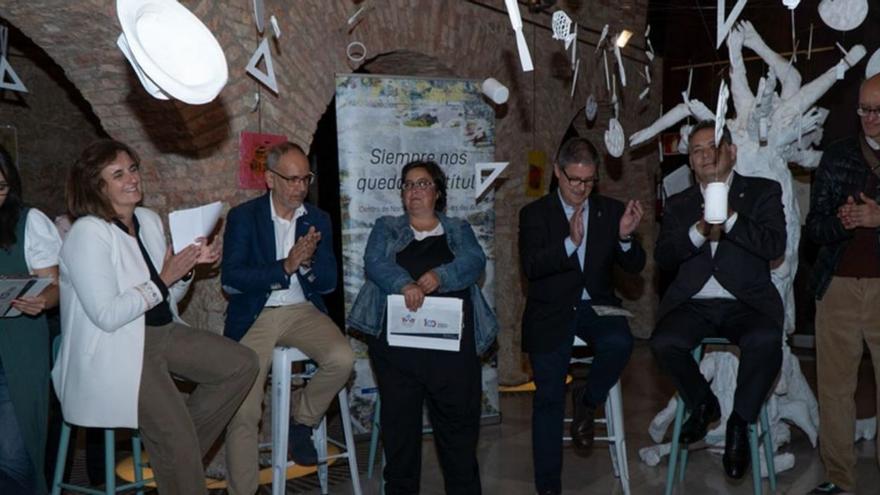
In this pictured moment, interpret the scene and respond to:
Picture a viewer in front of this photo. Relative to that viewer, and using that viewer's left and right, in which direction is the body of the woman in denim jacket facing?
facing the viewer

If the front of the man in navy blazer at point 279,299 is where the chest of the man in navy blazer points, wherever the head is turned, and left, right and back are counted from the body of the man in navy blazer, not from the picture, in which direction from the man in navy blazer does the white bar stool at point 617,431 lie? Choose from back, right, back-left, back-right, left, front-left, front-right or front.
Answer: front-left

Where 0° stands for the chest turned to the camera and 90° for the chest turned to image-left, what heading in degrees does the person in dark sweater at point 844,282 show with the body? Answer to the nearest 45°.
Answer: approximately 45°

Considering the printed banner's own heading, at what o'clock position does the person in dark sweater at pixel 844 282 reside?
The person in dark sweater is roughly at 10 o'clock from the printed banner.

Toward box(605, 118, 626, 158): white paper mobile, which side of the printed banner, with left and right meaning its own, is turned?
left

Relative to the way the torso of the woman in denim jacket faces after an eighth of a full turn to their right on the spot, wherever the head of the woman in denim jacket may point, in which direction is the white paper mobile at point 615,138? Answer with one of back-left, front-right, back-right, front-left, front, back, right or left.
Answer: back

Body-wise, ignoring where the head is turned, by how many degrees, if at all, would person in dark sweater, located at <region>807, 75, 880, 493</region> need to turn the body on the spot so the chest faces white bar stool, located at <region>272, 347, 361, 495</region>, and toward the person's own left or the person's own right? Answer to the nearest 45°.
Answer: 0° — they already face it

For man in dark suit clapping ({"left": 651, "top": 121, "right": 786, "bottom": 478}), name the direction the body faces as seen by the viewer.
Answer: toward the camera

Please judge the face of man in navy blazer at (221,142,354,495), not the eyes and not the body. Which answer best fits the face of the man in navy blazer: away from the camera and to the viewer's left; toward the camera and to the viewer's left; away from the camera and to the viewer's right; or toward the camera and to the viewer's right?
toward the camera and to the viewer's right

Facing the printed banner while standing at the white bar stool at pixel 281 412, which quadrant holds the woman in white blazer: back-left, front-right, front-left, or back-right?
back-left

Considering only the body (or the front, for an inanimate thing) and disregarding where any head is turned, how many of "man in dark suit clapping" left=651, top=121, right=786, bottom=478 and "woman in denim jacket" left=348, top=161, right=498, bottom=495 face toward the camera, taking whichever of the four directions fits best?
2

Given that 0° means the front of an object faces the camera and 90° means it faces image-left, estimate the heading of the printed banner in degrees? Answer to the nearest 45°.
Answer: approximately 0°

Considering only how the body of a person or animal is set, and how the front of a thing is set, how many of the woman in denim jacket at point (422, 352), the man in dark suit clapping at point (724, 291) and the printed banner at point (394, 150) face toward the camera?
3

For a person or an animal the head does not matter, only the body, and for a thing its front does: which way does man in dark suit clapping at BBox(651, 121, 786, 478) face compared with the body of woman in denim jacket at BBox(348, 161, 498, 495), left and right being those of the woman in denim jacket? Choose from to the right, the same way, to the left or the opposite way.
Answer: the same way

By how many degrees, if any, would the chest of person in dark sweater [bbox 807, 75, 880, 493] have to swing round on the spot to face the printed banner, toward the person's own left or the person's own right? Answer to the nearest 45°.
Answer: approximately 45° to the person's own right

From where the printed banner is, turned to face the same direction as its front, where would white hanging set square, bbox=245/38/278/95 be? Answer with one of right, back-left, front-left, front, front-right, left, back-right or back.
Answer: front-right
